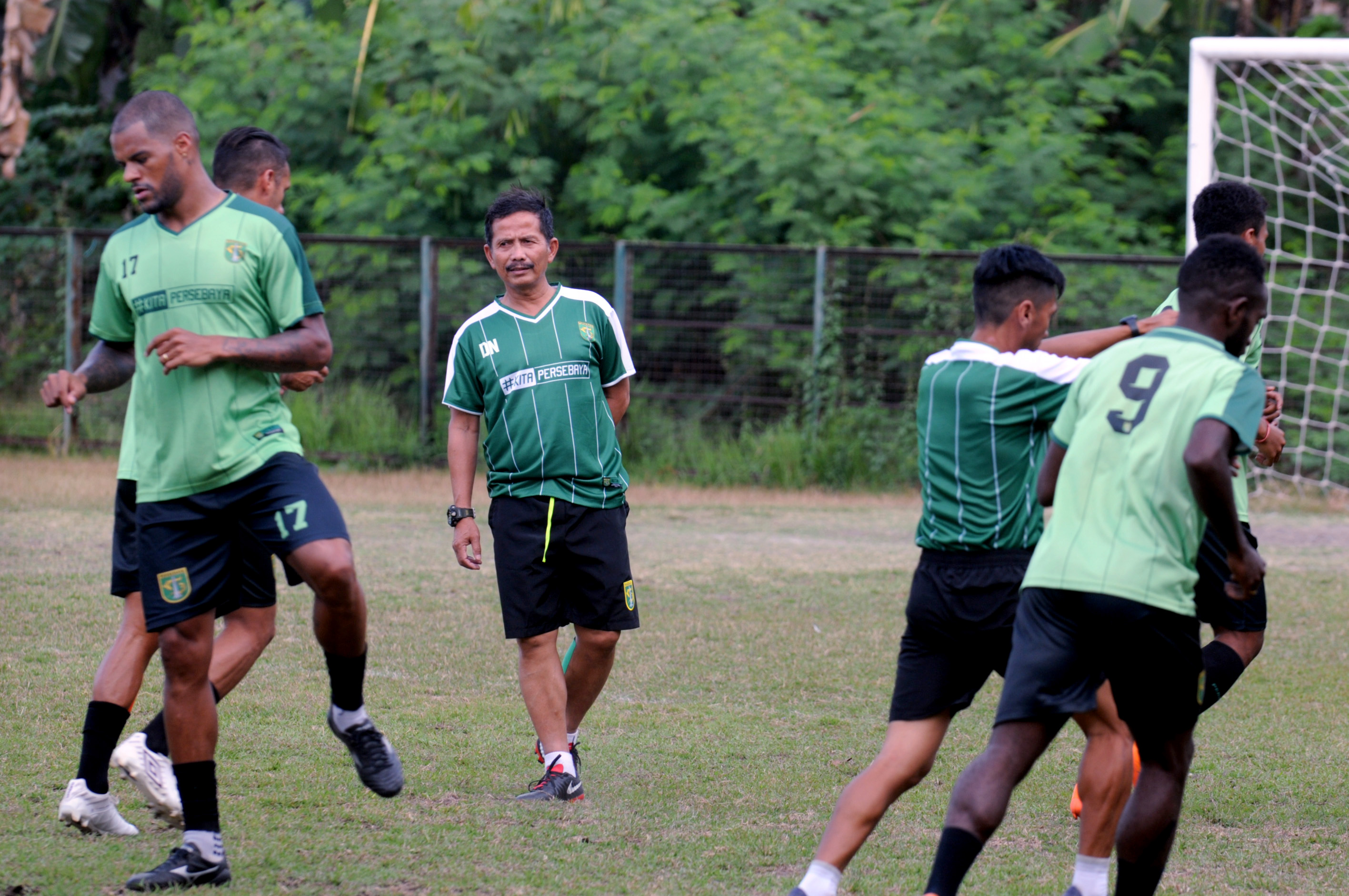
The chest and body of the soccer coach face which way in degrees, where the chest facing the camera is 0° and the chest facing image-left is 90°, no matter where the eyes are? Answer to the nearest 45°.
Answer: approximately 0°

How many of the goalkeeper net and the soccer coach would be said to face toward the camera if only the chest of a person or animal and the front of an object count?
2

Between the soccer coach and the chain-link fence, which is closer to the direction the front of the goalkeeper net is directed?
the soccer coach

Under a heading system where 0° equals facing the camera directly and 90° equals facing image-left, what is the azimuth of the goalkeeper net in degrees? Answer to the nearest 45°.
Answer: approximately 0°

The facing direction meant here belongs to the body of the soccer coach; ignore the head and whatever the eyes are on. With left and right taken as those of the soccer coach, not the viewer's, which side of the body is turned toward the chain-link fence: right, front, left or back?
back

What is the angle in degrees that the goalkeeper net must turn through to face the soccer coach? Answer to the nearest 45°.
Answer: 0° — it already faces them
